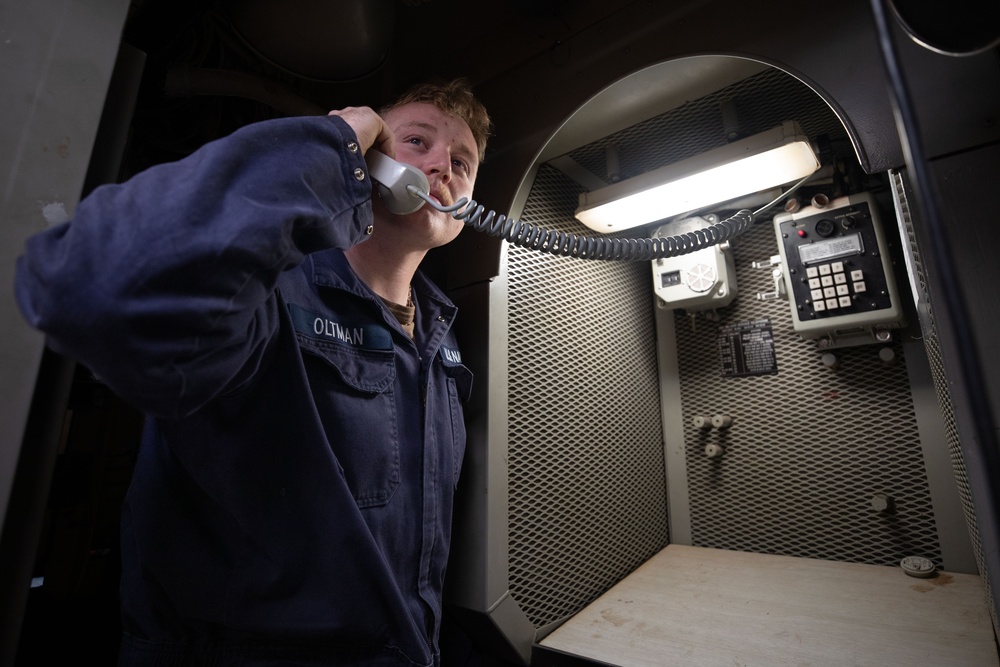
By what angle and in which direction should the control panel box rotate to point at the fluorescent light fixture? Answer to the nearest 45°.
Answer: approximately 45° to its right

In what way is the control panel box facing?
toward the camera

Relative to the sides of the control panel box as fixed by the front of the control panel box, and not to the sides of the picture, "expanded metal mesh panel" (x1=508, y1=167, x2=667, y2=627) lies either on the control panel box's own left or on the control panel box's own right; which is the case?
on the control panel box's own right
